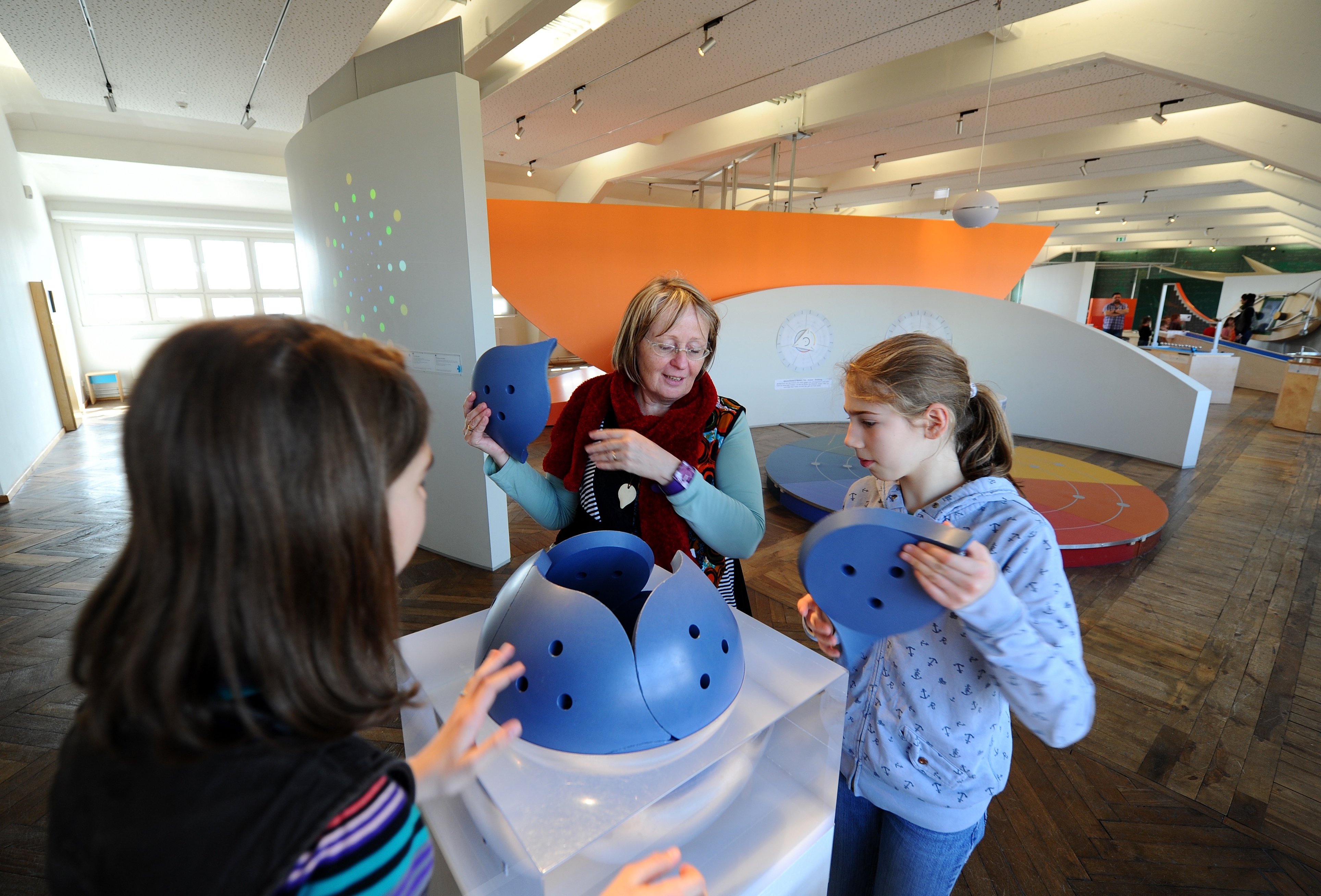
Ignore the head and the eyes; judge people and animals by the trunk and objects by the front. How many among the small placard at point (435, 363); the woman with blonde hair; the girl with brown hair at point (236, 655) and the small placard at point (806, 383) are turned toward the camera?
3

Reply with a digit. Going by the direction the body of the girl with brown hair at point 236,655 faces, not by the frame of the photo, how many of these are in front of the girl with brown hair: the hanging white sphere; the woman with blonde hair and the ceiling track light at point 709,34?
3

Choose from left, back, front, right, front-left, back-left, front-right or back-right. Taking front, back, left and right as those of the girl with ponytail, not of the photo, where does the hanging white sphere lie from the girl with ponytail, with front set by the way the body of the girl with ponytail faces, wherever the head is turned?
back-right

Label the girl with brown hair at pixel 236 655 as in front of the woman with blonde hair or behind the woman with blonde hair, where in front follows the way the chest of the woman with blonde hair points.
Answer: in front

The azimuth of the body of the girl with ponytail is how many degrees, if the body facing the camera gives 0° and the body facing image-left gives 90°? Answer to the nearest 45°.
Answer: approximately 45°

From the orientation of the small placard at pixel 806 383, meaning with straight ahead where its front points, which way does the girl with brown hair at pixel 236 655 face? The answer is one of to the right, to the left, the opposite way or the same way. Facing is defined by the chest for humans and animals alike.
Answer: the opposite way

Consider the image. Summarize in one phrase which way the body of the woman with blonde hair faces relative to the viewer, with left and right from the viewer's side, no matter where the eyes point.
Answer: facing the viewer

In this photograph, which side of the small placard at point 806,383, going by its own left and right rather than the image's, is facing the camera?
front

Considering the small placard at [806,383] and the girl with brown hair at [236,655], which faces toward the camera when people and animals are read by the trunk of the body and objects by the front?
the small placard

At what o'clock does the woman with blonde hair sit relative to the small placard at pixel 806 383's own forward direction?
The woman with blonde hair is roughly at 12 o'clock from the small placard.

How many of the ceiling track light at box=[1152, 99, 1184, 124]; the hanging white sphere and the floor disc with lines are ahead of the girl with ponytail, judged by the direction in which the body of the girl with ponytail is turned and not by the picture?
0

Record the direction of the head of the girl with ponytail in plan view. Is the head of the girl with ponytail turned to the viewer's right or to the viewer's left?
to the viewer's left

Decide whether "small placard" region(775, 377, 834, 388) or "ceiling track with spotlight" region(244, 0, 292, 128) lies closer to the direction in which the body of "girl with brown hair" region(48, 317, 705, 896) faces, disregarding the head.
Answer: the small placard

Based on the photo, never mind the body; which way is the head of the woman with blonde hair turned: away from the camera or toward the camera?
toward the camera

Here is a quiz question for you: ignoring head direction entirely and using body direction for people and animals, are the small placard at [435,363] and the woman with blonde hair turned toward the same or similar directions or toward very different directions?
same or similar directions
